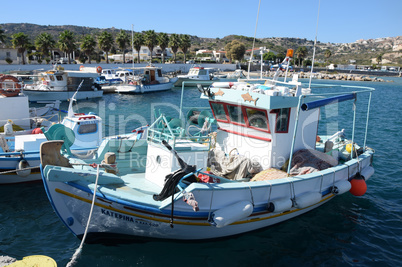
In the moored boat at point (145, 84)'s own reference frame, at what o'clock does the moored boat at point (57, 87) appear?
the moored boat at point (57, 87) is roughly at 6 o'clock from the moored boat at point (145, 84).

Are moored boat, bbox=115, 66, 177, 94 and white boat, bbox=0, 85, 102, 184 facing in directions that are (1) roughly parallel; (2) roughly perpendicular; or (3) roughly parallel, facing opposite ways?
roughly parallel, facing opposite ways

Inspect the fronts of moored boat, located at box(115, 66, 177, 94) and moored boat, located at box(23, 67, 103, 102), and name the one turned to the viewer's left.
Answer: moored boat, located at box(23, 67, 103, 102)

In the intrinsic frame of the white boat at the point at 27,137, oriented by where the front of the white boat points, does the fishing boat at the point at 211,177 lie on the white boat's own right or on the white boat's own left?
on the white boat's own left

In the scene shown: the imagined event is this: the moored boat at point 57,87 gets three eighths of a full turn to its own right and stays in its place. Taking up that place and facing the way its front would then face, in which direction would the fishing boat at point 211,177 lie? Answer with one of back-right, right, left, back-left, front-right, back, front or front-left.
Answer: back-right

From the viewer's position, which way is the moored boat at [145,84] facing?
facing away from the viewer and to the right of the viewer

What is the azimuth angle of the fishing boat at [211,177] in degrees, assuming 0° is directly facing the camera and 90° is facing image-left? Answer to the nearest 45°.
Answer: approximately 45°

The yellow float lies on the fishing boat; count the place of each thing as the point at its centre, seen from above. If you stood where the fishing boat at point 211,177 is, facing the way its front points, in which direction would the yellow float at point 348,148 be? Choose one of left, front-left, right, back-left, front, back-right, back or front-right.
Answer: back

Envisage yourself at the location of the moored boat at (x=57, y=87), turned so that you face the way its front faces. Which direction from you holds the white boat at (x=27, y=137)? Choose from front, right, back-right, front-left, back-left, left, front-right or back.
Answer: left

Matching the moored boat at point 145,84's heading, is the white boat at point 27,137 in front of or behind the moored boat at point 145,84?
behind

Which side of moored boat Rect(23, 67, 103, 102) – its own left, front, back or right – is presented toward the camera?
left
